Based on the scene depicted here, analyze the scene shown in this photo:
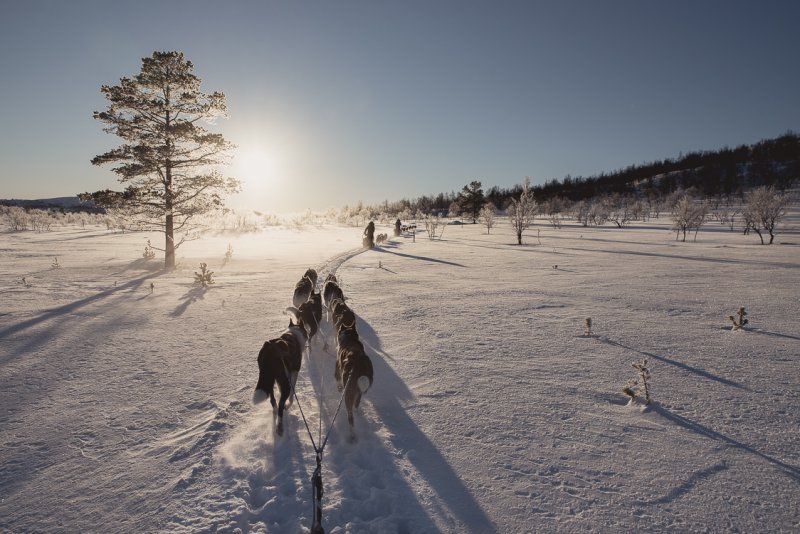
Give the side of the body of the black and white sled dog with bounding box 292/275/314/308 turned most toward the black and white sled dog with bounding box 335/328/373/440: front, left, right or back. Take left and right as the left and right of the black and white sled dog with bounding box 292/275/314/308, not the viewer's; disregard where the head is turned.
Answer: back

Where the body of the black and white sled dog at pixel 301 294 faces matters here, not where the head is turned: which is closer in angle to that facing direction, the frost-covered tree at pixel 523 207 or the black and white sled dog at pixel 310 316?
the frost-covered tree

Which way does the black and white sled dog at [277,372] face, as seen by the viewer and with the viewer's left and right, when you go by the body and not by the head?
facing away from the viewer and to the right of the viewer

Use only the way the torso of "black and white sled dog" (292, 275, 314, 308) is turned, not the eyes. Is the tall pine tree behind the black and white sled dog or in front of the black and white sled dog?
in front

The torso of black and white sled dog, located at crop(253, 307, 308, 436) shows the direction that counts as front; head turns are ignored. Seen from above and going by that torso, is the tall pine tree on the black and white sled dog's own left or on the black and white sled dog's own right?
on the black and white sled dog's own left

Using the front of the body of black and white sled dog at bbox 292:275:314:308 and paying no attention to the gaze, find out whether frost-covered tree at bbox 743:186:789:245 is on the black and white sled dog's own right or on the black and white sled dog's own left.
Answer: on the black and white sled dog's own right

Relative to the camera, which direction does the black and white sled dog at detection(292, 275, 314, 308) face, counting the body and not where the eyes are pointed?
away from the camera

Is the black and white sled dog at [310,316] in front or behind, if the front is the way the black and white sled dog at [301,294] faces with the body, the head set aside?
behind

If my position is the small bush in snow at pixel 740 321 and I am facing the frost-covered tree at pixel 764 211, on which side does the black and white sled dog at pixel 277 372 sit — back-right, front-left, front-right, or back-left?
back-left

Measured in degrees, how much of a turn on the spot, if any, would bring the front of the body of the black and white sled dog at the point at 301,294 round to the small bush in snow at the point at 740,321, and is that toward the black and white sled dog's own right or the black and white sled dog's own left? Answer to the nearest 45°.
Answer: approximately 135° to the black and white sled dog's own right
